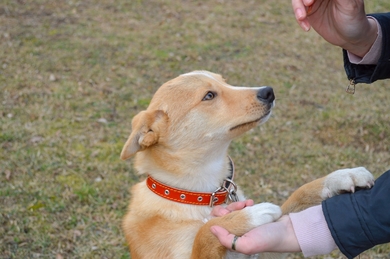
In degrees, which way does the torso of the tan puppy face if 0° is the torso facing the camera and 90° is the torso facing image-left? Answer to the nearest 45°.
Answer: approximately 270°
